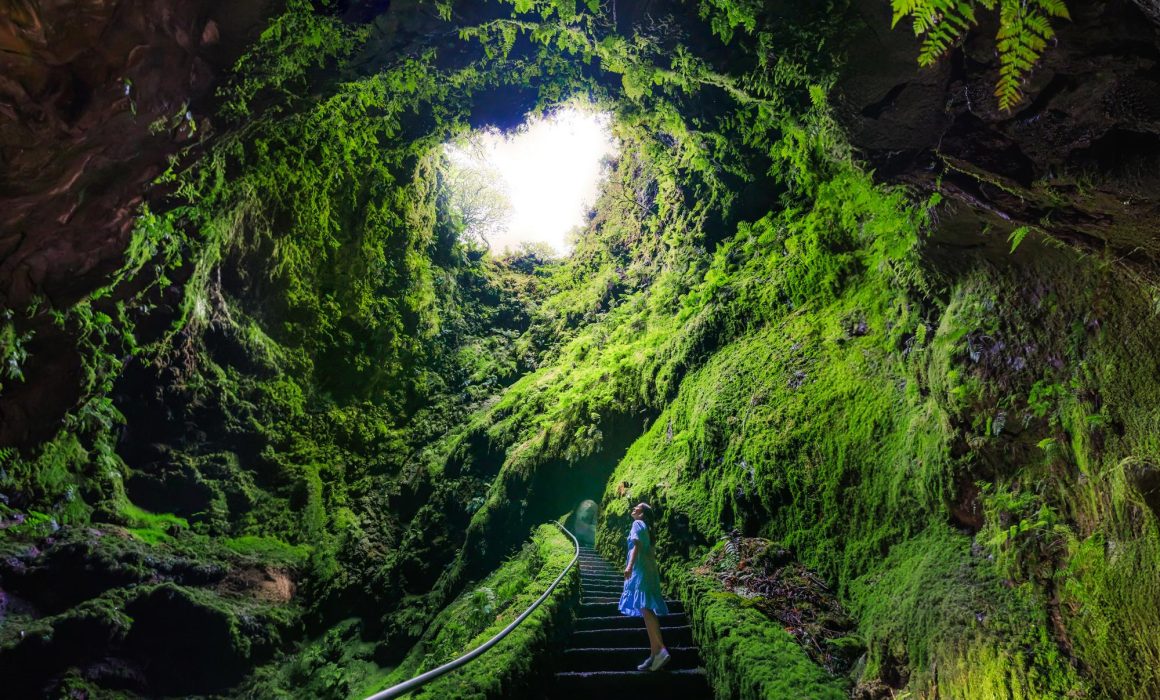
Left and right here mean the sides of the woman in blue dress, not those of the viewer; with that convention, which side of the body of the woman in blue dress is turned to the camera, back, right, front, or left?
left

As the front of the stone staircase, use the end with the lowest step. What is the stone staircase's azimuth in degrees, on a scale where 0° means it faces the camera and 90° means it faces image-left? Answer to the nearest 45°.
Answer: approximately 0°
